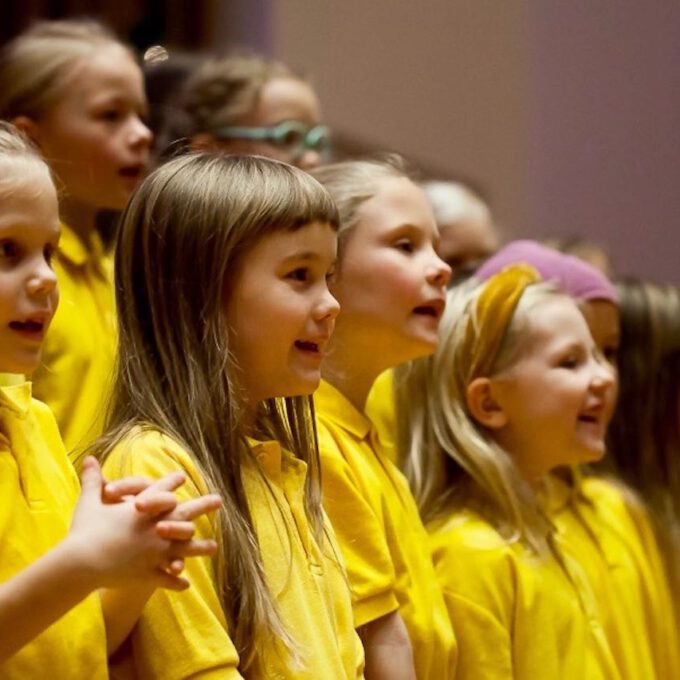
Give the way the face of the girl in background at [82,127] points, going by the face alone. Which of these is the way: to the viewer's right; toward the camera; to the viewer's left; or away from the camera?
to the viewer's right

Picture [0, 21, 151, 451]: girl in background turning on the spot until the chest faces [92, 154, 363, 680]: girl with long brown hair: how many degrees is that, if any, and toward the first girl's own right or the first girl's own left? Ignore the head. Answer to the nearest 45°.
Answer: approximately 45° to the first girl's own right

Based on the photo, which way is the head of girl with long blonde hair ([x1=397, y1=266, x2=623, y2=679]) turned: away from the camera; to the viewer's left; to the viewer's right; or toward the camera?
to the viewer's right

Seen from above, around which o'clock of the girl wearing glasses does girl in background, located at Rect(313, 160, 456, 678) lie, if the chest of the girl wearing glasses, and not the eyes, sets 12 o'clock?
The girl in background is roughly at 1 o'clock from the girl wearing glasses.

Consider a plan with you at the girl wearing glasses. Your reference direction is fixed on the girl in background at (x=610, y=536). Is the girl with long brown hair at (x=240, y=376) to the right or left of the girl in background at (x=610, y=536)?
right
